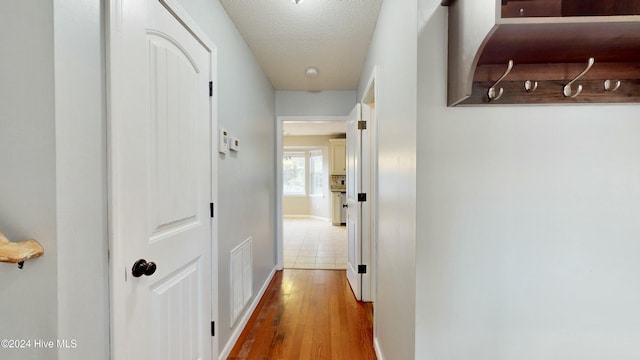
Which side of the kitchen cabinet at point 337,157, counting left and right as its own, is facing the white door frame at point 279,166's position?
front

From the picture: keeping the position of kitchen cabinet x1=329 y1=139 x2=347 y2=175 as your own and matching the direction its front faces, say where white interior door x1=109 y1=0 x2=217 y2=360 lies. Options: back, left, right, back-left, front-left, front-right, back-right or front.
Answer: front

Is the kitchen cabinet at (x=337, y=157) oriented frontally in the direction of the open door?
yes

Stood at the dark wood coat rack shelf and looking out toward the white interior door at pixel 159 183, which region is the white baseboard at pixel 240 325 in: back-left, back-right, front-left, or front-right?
front-right

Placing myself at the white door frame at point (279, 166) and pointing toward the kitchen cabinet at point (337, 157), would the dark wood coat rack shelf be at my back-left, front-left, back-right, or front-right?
back-right

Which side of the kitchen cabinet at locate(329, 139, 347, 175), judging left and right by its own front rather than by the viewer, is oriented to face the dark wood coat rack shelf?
front

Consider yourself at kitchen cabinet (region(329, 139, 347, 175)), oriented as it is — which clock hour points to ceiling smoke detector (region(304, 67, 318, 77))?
The ceiling smoke detector is roughly at 12 o'clock from the kitchen cabinet.

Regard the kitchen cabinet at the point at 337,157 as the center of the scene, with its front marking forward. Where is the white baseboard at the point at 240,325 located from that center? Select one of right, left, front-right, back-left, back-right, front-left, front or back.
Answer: front

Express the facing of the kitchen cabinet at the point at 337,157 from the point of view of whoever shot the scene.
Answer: facing the viewer
